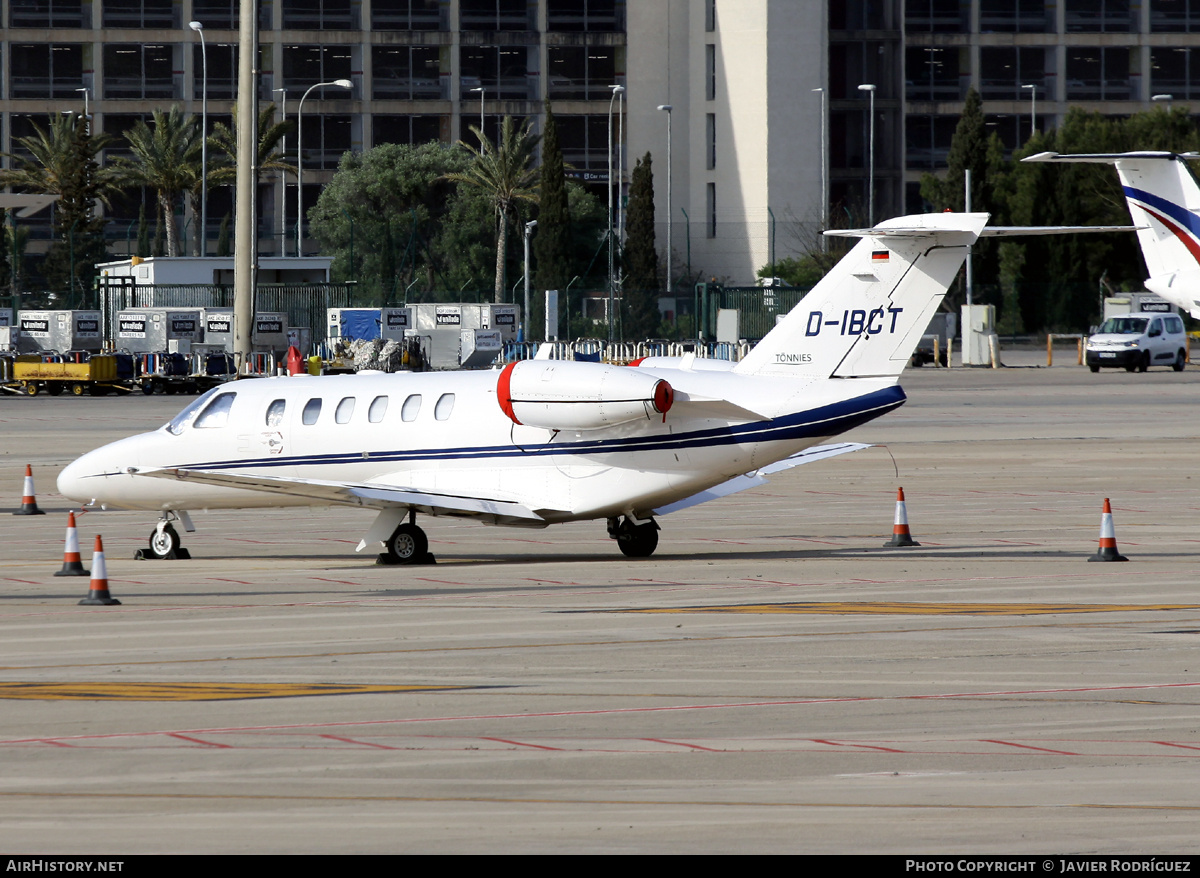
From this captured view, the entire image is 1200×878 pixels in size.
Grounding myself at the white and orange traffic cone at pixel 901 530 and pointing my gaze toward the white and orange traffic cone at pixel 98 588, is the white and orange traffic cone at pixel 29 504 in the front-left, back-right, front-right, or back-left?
front-right

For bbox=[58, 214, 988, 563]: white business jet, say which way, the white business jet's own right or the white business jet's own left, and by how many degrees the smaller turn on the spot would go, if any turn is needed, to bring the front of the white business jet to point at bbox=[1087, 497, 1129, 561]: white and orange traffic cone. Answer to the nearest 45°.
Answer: approximately 135° to the white business jet's own right

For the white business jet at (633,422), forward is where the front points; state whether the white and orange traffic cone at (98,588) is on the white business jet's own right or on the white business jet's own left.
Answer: on the white business jet's own left

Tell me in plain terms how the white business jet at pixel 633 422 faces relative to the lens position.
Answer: facing away from the viewer and to the left of the viewer

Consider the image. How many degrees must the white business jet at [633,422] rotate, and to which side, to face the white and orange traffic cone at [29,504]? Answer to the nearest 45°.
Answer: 0° — it already faces it

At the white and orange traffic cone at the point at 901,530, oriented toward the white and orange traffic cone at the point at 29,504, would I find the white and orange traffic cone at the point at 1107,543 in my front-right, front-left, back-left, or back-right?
back-left
